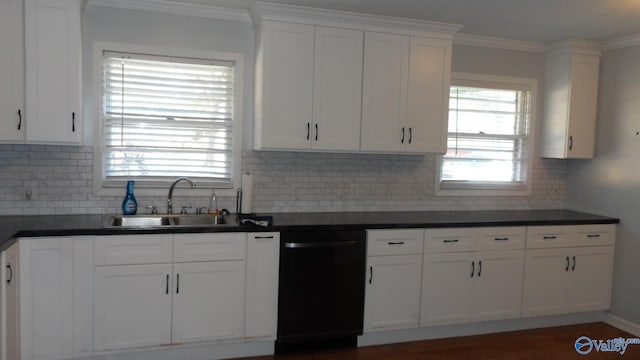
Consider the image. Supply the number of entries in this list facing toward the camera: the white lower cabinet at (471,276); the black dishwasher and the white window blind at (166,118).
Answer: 3

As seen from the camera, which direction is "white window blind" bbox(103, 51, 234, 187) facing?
toward the camera

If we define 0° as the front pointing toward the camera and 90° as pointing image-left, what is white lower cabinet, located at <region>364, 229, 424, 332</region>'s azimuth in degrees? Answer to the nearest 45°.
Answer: approximately 0°

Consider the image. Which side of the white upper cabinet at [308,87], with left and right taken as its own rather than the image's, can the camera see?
front

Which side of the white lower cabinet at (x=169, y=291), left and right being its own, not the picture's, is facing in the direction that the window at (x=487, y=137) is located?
left

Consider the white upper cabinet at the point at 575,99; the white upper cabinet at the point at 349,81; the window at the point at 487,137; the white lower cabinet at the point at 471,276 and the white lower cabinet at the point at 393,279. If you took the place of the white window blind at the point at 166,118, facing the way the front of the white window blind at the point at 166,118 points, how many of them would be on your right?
0

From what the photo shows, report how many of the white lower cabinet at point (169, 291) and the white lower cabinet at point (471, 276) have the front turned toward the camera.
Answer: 2

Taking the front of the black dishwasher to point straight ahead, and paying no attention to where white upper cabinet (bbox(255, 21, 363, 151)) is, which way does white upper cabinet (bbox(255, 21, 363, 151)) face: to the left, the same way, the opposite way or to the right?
the same way

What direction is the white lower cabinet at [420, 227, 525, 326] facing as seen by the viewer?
toward the camera

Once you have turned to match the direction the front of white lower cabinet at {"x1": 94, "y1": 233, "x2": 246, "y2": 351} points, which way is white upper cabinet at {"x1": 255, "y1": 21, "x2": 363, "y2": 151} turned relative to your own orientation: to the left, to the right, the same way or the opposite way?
the same way
